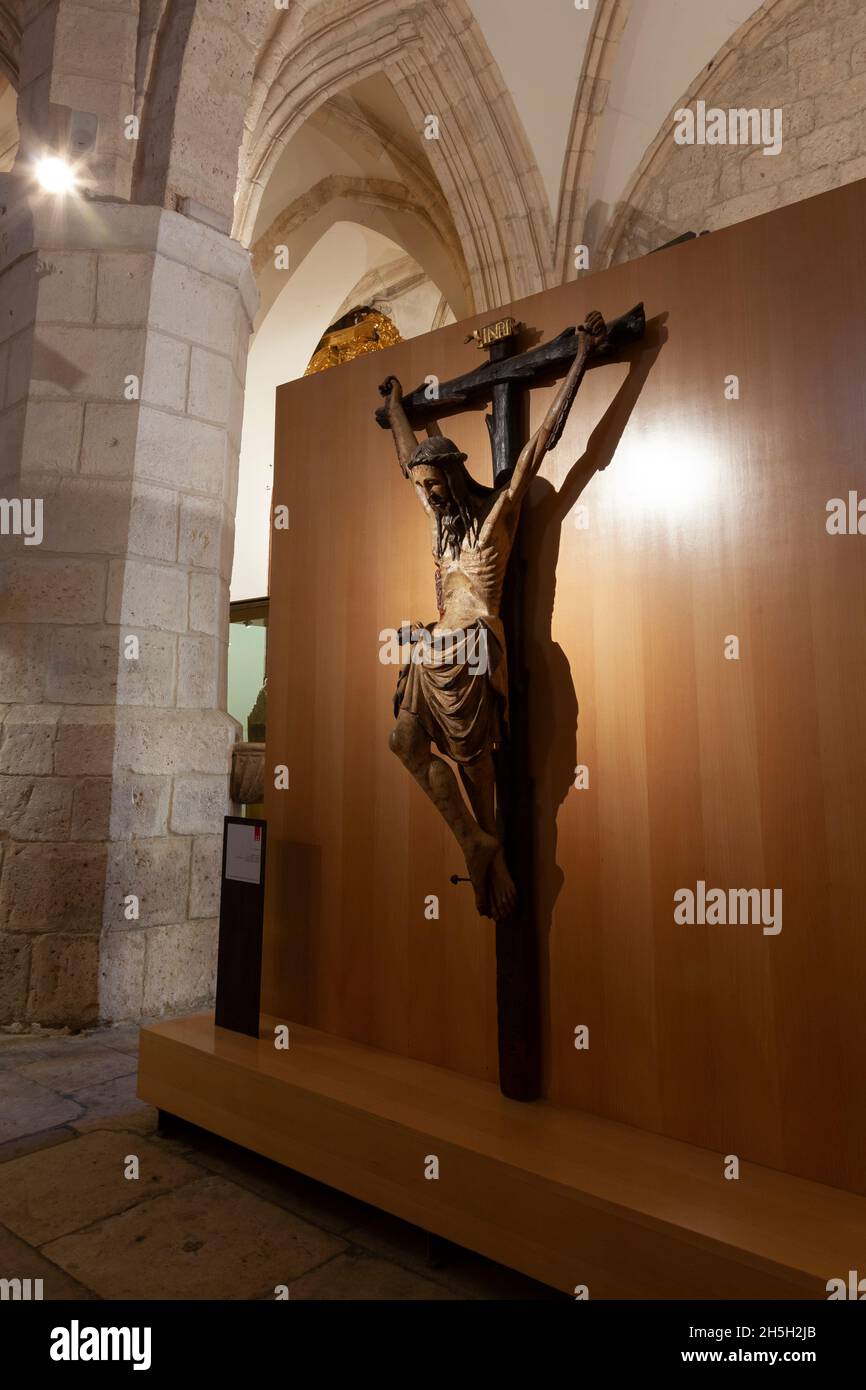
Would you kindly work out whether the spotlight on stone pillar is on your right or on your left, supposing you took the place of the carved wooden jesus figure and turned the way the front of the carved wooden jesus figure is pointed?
on your right

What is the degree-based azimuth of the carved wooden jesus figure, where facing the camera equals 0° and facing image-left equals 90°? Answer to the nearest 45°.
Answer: approximately 45°

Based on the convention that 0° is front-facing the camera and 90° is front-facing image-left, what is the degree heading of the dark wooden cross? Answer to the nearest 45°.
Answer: approximately 45°

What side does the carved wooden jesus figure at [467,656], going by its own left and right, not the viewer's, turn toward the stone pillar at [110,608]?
right

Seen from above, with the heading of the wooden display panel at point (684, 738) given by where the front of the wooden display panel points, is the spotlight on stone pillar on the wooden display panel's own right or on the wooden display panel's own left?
on the wooden display panel's own right
